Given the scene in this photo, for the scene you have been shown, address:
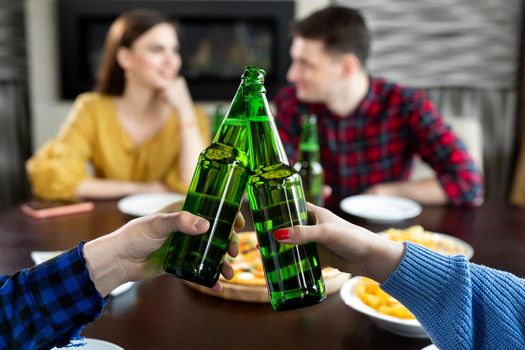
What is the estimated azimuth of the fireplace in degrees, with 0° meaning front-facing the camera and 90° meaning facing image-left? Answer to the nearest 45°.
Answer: approximately 0°

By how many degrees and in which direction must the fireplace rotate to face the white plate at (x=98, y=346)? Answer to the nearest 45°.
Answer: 0° — it already faces it

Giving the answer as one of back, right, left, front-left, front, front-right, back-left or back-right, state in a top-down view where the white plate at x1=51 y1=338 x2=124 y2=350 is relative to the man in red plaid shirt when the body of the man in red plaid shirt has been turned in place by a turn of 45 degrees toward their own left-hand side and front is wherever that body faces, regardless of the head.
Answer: front

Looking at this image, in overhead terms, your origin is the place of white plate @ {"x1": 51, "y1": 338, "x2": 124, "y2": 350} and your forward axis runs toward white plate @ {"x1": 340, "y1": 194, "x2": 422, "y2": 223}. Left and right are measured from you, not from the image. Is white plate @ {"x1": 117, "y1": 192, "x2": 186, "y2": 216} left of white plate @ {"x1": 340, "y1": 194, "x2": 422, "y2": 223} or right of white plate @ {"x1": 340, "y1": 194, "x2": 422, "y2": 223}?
left

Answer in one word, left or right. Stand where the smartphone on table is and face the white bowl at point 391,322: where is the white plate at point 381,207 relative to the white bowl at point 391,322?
left

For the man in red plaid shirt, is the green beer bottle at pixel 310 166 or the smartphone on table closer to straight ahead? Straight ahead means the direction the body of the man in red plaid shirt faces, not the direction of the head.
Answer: the green beer bottle

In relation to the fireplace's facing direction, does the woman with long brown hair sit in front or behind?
in front

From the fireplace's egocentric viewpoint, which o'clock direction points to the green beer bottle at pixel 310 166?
The green beer bottle is roughly at 12 o'clock from the fireplace.

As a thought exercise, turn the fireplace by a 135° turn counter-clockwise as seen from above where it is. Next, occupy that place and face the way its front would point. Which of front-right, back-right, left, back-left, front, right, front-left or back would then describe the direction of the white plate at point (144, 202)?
back-right

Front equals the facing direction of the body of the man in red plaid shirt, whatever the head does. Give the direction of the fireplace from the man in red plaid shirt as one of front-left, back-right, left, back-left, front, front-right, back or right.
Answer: right

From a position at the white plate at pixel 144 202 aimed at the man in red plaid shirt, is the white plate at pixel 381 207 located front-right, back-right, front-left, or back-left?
front-right

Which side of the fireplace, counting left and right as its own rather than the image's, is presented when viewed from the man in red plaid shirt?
front

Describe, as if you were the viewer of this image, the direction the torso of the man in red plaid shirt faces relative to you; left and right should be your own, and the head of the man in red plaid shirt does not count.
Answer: facing the viewer and to the left of the viewer

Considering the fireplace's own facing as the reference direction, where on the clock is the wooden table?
The wooden table is roughly at 12 o'clock from the fireplace.

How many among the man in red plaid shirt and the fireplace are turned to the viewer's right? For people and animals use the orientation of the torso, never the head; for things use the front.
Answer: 0

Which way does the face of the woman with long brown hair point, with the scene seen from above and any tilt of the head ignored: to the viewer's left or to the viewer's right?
to the viewer's right

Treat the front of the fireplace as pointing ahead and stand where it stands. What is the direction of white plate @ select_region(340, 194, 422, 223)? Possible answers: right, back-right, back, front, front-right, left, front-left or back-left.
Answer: front

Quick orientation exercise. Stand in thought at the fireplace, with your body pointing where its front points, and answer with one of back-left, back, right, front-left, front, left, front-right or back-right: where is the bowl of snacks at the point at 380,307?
front
